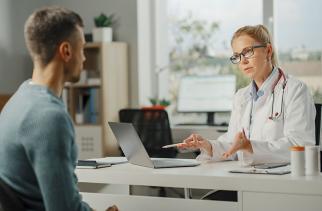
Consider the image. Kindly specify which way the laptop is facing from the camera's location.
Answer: facing away from the viewer and to the right of the viewer

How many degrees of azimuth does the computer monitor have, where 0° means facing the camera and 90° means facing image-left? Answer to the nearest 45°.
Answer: approximately 0°

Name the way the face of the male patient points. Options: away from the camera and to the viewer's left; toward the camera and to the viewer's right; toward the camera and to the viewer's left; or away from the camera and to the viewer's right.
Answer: away from the camera and to the viewer's right

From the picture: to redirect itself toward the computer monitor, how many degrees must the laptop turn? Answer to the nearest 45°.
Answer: approximately 45° to its left

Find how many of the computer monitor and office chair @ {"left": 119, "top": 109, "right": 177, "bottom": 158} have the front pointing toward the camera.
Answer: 1

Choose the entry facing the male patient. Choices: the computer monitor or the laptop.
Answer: the computer monitor

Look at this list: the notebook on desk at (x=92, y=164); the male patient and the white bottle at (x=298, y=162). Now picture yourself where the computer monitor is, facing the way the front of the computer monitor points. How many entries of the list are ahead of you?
3

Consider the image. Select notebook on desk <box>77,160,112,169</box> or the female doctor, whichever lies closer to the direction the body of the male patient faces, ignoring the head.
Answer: the female doctor

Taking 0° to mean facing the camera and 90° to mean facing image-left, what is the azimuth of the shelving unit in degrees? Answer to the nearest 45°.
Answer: approximately 45°

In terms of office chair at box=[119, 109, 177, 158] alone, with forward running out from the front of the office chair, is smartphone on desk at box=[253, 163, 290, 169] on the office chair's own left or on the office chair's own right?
on the office chair's own right

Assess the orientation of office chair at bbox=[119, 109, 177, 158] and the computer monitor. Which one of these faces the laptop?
the computer monitor
